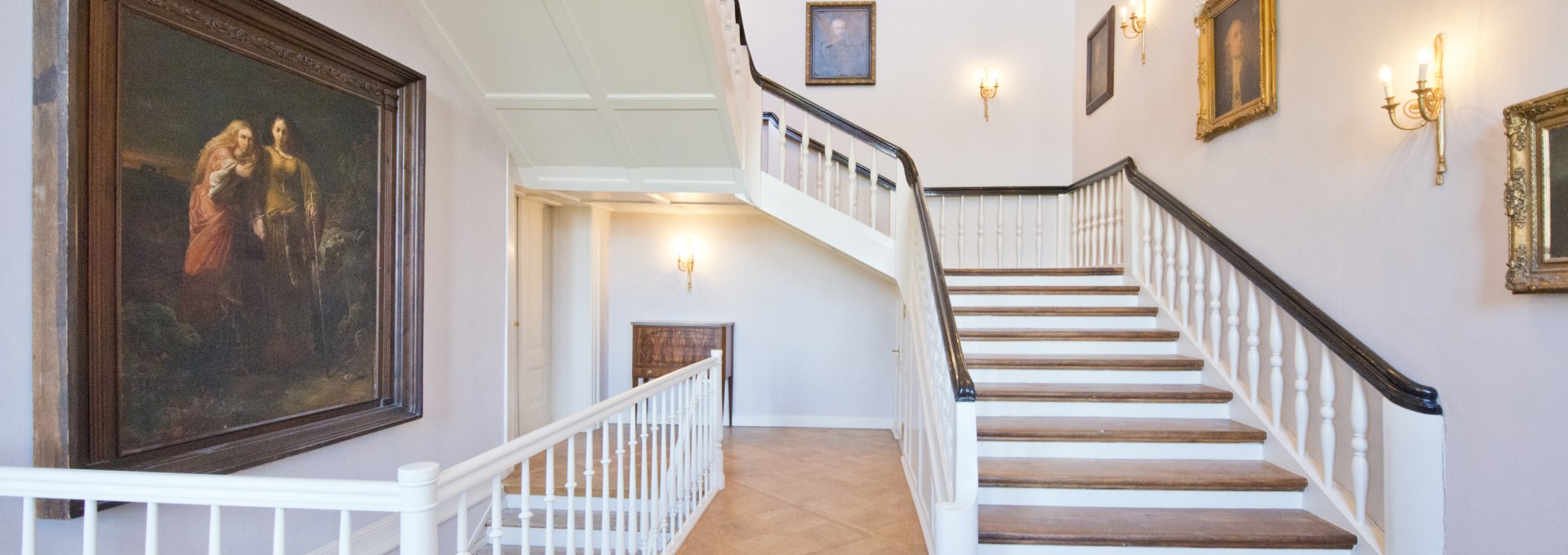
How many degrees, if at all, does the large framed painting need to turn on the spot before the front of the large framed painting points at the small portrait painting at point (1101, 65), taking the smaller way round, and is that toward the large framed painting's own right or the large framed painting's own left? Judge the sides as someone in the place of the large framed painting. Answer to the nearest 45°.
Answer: approximately 45° to the large framed painting's own left

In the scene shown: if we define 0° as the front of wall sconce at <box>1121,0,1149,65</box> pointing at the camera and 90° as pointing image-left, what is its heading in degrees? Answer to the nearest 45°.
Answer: approximately 45°

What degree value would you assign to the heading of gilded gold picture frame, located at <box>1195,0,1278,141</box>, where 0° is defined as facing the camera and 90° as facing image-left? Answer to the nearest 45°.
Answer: approximately 45°

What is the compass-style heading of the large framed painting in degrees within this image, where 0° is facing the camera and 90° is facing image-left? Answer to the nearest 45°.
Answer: approximately 315°

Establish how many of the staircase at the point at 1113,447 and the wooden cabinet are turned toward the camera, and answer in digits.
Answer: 2

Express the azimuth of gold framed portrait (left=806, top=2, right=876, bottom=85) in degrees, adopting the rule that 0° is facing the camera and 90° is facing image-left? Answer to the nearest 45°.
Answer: approximately 0°

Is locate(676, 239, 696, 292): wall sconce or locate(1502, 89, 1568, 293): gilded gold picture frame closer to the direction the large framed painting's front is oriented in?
the gilded gold picture frame

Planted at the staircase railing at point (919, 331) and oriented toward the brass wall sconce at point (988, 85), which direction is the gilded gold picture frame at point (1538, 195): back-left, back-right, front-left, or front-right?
back-right

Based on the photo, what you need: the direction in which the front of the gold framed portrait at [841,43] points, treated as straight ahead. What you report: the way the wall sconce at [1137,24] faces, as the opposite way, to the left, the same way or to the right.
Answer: to the right

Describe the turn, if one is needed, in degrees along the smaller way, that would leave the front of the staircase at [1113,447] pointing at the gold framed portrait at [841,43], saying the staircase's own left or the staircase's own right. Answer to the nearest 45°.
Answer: approximately 135° to the staircase's own right

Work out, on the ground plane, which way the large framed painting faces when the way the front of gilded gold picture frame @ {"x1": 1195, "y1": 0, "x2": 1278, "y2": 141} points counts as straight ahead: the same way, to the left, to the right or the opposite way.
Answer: the opposite way
